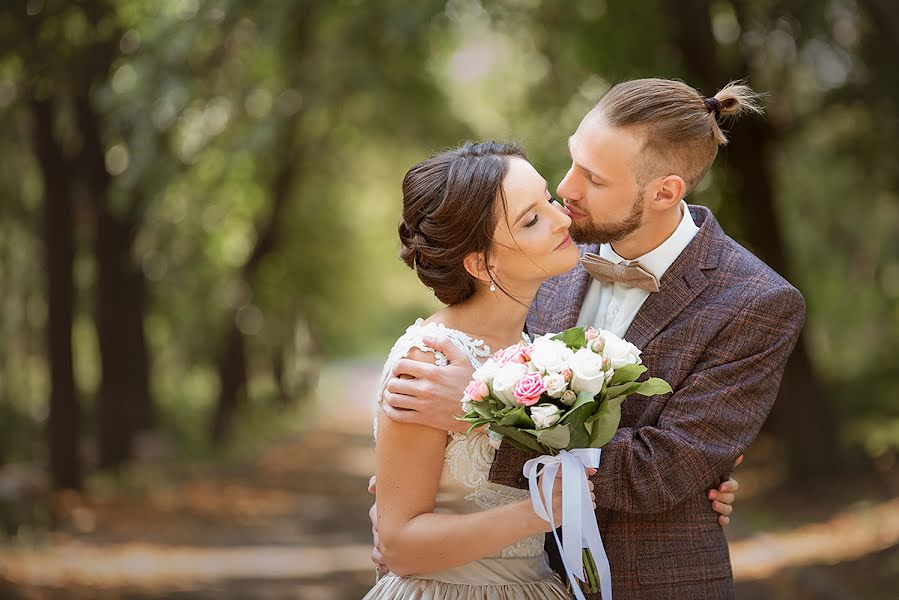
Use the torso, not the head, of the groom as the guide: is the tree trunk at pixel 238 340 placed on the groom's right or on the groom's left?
on the groom's right

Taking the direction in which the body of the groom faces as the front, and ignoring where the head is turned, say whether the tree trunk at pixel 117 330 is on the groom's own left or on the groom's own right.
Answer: on the groom's own right

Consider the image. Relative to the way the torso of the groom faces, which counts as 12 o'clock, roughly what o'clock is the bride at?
The bride is roughly at 1 o'clock from the groom.

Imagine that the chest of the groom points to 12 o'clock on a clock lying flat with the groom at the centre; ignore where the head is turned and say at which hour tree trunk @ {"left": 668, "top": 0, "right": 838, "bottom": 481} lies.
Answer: The tree trunk is roughly at 5 o'clock from the groom.

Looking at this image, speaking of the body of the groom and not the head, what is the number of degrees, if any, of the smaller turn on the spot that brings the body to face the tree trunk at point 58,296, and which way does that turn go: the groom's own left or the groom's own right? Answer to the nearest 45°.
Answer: approximately 90° to the groom's own right

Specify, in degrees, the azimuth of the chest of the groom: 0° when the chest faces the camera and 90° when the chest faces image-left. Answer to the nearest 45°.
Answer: approximately 45°

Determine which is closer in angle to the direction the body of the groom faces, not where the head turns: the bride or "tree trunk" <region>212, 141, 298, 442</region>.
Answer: the bride

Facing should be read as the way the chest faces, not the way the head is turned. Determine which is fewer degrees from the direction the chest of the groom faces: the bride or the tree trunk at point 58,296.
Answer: the bride
